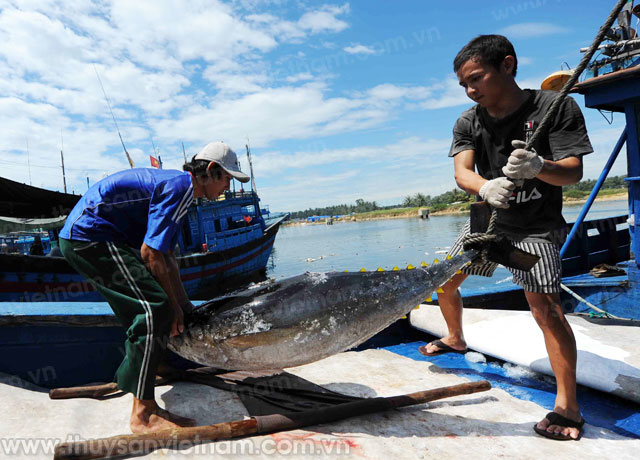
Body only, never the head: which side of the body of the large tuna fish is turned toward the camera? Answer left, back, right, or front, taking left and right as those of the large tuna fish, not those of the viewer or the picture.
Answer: left

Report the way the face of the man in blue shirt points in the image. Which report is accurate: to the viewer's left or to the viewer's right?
to the viewer's right

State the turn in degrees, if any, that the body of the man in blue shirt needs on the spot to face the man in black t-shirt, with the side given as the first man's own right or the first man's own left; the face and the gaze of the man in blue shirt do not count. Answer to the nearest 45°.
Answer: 0° — they already face them

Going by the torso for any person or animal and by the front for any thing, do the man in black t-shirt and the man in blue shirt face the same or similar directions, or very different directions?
very different directions

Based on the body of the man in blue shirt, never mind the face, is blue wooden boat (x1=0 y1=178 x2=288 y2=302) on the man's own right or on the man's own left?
on the man's own left

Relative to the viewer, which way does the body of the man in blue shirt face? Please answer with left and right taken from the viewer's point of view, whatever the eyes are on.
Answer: facing to the right of the viewer
